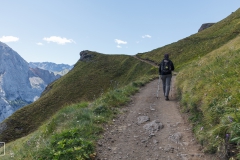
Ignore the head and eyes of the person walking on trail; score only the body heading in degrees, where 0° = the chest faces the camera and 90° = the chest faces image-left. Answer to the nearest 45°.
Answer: approximately 180°
